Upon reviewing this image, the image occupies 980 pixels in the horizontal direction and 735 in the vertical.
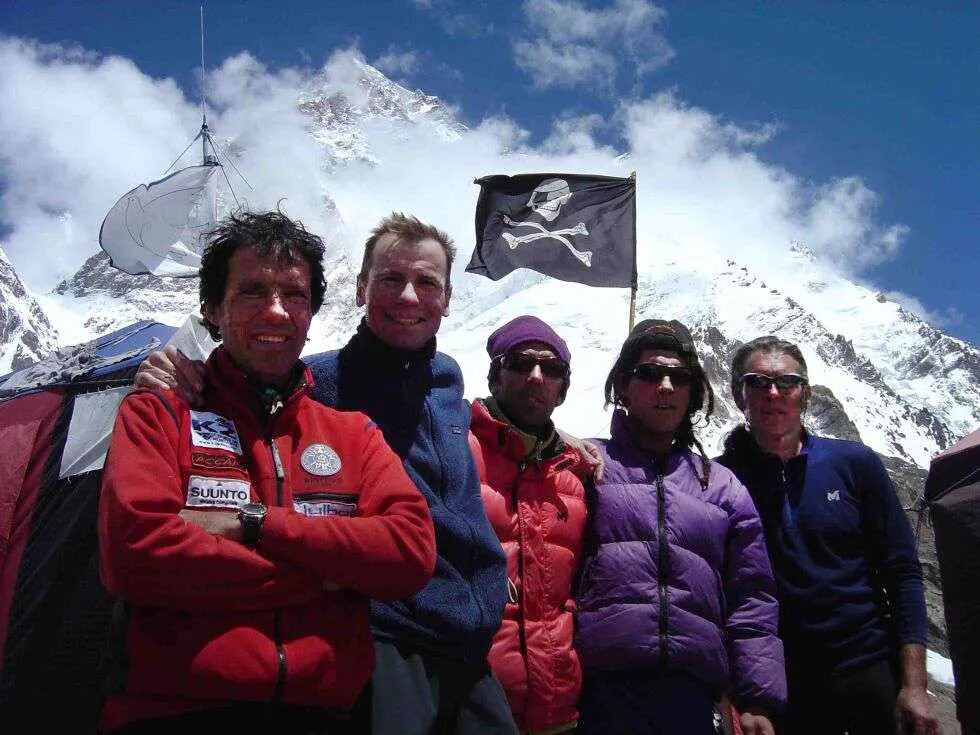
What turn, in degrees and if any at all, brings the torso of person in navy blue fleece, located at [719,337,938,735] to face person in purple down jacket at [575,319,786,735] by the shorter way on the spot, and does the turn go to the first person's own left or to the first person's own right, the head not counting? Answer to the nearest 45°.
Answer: approximately 45° to the first person's own right

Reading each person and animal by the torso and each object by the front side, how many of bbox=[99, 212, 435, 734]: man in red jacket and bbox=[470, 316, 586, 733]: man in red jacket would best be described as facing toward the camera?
2

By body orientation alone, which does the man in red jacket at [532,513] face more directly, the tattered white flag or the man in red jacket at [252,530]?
the man in red jacket

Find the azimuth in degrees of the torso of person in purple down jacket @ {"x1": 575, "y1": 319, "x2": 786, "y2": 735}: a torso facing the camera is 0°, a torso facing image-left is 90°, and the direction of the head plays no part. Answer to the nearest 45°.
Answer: approximately 0°

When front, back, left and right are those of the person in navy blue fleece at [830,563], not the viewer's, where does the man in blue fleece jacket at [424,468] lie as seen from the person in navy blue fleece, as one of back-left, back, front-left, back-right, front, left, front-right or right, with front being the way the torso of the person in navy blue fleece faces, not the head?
front-right

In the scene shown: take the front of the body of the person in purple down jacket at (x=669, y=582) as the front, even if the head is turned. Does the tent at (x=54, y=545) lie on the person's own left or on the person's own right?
on the person's own right
